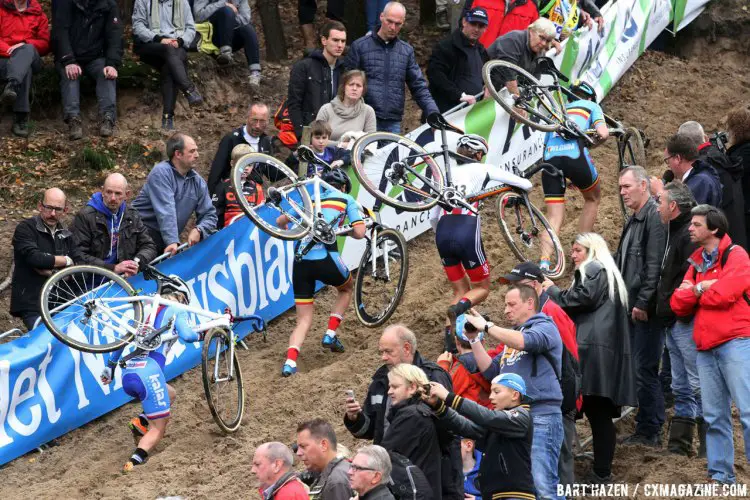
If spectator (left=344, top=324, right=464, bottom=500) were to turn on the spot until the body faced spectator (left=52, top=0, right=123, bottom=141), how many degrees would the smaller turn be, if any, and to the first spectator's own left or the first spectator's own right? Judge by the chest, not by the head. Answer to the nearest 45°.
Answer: approximately 90° to the first spectator's own right

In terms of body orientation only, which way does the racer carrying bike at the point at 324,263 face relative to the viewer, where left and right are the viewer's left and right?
facing away from the viewer and to the right of the viewer

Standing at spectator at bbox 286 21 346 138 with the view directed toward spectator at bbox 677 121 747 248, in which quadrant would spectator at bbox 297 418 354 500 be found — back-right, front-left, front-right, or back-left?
front-right

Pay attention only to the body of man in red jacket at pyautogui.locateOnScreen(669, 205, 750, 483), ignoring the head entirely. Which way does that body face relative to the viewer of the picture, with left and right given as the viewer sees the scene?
facing the viewer and to the left of the viewer

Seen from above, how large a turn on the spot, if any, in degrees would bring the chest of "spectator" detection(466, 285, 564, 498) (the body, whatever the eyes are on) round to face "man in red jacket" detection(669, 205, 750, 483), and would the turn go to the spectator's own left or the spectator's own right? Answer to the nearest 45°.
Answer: approximately 135° to the spectator's own right

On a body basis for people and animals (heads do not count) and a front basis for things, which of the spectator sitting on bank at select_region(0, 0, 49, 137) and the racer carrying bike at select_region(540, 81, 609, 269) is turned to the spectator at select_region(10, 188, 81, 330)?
the spectator sitting on bank

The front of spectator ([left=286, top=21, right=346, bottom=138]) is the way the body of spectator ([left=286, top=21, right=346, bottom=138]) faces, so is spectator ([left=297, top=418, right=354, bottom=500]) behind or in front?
in front

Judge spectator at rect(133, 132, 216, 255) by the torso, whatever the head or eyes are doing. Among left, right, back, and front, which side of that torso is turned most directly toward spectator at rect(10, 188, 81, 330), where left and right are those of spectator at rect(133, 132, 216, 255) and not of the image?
right

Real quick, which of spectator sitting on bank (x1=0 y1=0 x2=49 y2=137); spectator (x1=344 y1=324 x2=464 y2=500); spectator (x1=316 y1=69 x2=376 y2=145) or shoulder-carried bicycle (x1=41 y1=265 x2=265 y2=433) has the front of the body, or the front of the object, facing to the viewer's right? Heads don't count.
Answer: the shoulder-carried bicycle

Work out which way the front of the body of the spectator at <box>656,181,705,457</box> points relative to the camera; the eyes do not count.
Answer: to the viewer's left

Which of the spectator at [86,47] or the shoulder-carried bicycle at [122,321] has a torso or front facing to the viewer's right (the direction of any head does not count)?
the shoulder-carried bicycle

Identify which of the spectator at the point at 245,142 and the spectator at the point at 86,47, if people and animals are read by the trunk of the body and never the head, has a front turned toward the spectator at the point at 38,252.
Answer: the spectator at the point at 86,47

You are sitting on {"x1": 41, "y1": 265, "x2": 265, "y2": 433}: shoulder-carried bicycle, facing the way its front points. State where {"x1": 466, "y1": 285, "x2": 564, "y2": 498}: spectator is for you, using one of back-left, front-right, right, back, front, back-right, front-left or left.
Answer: front-right

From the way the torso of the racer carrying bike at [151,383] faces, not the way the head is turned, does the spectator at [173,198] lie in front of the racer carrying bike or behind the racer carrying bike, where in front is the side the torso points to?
in front

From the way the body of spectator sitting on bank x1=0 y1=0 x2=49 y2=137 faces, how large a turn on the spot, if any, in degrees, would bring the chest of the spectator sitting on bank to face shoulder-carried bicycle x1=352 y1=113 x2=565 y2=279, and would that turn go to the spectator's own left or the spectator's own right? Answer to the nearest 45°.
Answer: approximately 45° to the spectator's own left

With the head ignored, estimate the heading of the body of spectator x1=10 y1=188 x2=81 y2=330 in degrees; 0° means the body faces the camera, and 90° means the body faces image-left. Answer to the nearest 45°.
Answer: approximately 315°
